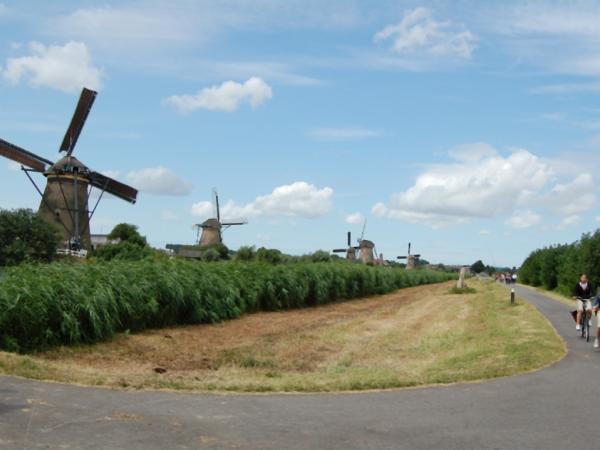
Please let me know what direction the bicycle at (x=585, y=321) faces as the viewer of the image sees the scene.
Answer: facing the viewer

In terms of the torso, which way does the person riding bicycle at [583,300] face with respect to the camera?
toward the camera
